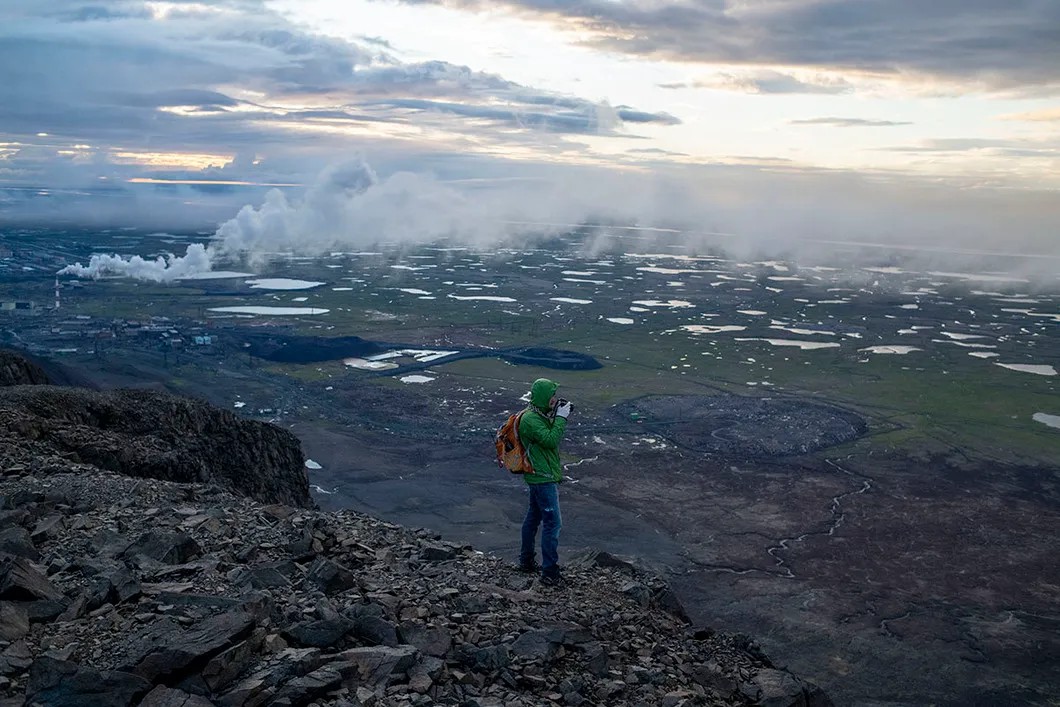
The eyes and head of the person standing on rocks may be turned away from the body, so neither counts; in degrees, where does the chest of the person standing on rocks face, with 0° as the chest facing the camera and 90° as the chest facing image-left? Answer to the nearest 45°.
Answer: approximately 270°

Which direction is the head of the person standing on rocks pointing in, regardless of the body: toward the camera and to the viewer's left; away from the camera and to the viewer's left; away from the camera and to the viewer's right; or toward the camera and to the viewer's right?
away from the camera and to the viewer's right
